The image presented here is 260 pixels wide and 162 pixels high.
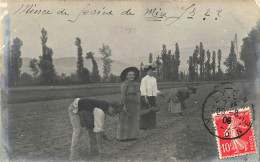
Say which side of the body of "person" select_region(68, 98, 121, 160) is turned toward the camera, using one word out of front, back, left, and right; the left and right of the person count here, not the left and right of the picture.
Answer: right
